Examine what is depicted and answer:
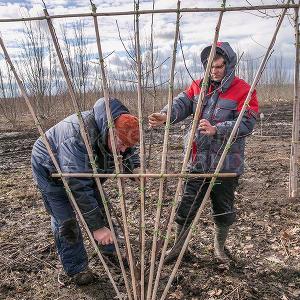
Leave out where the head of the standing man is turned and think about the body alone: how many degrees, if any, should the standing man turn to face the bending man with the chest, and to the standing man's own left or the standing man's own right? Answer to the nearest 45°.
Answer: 0° — they already face them

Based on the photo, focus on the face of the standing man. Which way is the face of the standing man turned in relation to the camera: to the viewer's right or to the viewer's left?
to the viewer's left

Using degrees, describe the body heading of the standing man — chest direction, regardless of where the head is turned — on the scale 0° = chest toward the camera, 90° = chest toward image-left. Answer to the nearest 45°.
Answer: approximately 45°
